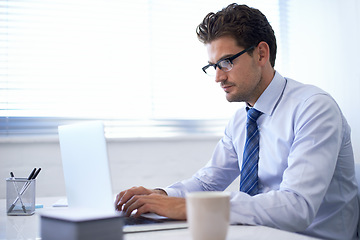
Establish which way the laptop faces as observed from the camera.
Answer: facing away from the viewer and to the right of the viewer

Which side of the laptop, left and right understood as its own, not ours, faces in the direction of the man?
front

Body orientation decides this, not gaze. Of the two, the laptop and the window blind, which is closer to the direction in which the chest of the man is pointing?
the laptop

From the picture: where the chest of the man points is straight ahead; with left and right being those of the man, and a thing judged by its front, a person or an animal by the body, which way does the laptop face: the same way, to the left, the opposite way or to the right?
the opposite way

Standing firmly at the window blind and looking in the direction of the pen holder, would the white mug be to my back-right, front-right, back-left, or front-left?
front-left

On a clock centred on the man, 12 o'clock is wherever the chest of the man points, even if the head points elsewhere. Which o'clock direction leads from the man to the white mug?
The white mug is roughly at 11 o'clock from the man.

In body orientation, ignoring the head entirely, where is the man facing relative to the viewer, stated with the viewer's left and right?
facing the viewer and to the left of the viewer

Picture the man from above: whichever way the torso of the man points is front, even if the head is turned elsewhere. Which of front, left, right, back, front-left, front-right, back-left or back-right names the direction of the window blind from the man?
right

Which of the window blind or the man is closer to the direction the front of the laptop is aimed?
the man

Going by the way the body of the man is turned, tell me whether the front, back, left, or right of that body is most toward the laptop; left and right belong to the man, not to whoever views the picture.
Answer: front
